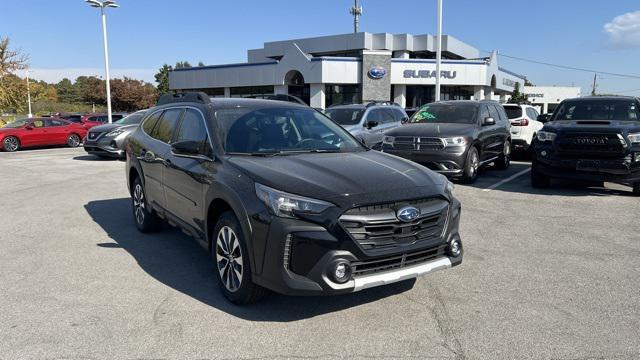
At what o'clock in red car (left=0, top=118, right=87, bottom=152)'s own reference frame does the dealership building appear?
The dealership building is roughly at 5 o'clock from the red car.

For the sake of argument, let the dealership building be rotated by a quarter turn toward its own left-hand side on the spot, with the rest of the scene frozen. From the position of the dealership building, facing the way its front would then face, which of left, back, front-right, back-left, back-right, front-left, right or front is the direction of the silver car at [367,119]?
right

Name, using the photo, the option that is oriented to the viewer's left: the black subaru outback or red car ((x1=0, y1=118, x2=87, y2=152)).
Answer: the red car

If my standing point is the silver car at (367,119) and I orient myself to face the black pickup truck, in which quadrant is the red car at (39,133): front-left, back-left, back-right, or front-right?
back-right

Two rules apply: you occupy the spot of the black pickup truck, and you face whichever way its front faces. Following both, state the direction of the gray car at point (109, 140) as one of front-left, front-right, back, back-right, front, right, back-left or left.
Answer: right

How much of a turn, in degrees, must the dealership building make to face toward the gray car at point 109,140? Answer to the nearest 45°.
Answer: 0° — it already faces it

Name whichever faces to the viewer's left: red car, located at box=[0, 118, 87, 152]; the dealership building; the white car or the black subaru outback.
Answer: the red car

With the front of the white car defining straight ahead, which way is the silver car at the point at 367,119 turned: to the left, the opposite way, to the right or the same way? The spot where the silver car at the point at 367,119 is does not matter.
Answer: the opposite way

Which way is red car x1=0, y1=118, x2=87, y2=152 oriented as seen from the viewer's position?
to the viewer's left

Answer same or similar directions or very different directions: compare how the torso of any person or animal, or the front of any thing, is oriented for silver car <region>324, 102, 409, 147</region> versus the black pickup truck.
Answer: same or similar directions

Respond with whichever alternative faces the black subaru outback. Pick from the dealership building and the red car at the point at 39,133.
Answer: the dealership building

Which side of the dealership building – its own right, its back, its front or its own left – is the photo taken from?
front

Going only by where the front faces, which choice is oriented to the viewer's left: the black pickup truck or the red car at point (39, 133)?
the red car

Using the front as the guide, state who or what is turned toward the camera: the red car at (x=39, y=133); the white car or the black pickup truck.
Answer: the black pickup truck

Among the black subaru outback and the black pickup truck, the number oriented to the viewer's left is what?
0

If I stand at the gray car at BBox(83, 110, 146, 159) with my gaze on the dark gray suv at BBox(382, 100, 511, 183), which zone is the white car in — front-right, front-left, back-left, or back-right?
front-left

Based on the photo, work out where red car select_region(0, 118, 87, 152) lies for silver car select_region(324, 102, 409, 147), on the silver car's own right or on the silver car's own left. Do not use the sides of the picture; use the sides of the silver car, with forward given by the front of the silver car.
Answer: on the silver car's own right
